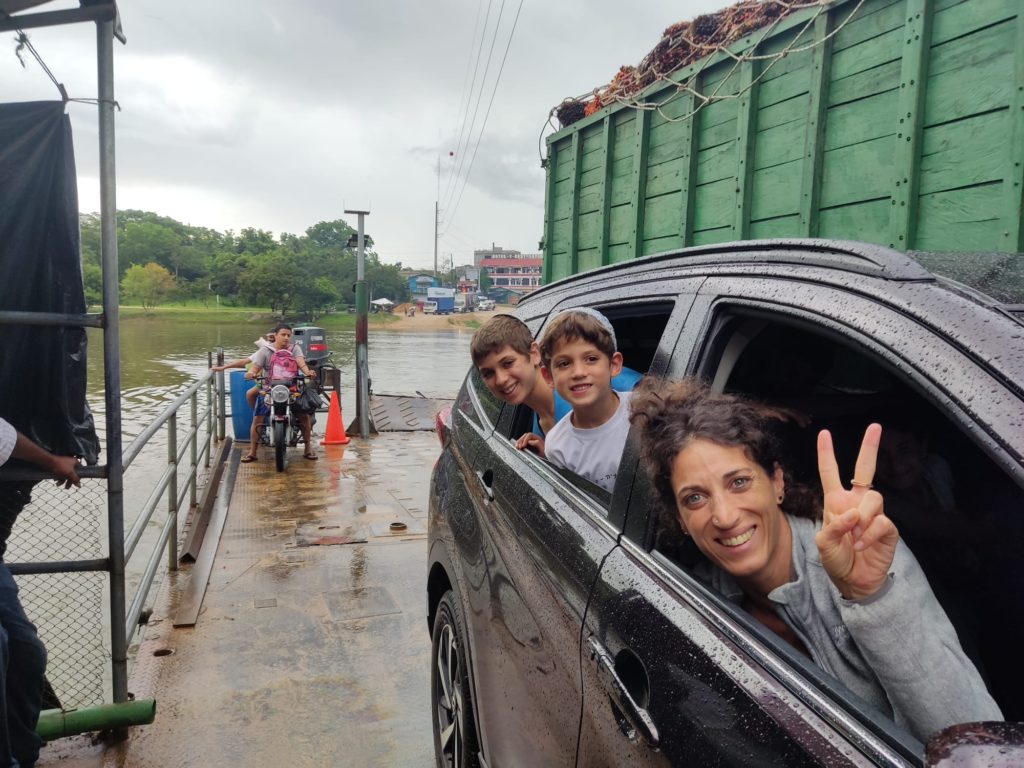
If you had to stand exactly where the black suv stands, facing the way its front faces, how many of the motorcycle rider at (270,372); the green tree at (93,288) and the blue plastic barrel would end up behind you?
3

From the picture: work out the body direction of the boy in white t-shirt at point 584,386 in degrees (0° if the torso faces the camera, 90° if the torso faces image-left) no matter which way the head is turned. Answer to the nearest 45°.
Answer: approximately 0°

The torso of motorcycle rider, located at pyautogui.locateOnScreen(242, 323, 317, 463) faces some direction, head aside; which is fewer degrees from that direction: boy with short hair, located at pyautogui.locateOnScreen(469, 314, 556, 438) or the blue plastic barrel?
the boy with short hair

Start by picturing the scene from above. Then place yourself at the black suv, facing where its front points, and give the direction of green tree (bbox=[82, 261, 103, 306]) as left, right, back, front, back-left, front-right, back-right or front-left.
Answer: back

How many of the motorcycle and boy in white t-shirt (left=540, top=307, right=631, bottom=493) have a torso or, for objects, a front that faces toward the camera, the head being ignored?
2

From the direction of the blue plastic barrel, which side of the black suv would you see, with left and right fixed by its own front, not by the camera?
back

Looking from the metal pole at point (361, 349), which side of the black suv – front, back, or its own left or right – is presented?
back
